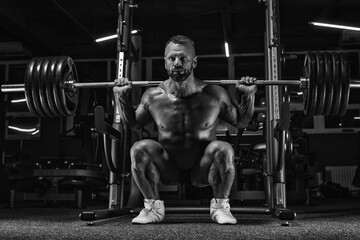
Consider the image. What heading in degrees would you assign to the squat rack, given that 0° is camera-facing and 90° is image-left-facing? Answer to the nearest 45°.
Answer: approximately 0°

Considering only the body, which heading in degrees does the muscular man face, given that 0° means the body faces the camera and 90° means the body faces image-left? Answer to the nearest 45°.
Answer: approximately 0°

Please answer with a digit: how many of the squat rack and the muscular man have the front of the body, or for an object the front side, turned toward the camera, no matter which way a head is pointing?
2
